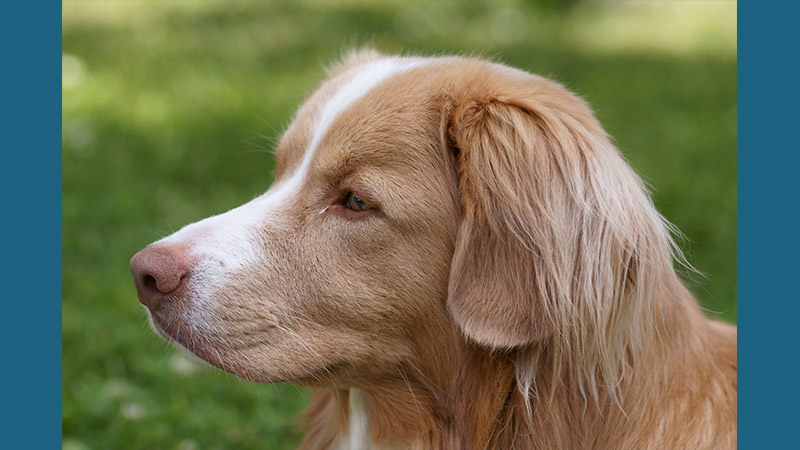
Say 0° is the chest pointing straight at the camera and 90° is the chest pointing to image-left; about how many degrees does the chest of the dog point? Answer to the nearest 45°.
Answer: approximately 90°
